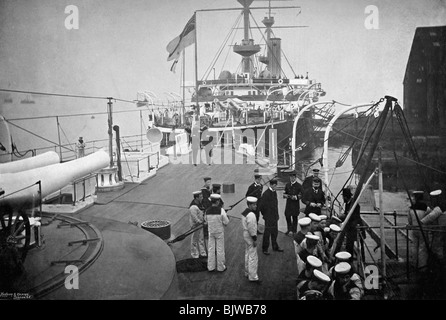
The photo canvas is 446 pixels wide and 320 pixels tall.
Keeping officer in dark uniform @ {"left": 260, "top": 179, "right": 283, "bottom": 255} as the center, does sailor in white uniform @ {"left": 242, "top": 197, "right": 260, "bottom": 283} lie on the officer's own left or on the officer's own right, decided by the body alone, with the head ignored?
on the officer's own right

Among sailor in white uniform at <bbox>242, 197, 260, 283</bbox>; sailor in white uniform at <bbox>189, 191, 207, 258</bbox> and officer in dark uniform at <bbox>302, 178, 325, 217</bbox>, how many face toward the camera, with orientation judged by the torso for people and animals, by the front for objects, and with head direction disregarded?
1

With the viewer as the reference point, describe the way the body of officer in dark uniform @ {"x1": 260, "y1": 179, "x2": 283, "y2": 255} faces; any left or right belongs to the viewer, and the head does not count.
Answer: facing the viewer and to the right of the viewer

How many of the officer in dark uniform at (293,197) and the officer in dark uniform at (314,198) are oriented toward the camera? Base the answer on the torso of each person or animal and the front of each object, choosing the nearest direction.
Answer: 2

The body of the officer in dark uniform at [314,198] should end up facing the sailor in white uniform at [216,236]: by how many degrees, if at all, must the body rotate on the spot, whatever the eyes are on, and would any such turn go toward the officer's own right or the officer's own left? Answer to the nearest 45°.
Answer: approximately 45° to the officer's own right

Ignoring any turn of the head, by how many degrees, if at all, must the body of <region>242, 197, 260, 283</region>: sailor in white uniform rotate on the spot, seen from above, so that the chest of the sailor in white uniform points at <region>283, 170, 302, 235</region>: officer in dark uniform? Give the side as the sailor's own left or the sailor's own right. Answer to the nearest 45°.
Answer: approximately 90° to the sailor's own left

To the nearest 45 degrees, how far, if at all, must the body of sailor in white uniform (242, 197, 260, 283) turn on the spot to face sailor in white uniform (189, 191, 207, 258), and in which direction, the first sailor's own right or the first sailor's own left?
approximately 135° to the first sailor's own left
